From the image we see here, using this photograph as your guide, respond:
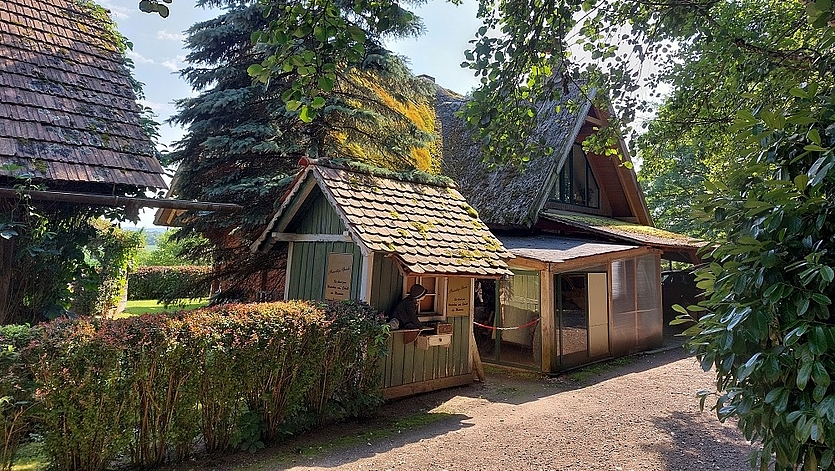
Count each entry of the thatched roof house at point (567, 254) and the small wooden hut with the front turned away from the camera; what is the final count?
0

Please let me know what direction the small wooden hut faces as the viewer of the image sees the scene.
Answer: facing the viewer and to the right of the viewer

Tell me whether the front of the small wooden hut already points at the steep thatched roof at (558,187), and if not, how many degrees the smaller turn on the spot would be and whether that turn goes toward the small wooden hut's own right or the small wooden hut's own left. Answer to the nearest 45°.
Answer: approximately 90° to the small wooden hut's own left

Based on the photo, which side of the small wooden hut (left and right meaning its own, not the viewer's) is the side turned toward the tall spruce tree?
back

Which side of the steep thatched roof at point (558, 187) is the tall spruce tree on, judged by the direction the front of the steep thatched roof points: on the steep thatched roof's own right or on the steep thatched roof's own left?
on the steep thatched roof's own right

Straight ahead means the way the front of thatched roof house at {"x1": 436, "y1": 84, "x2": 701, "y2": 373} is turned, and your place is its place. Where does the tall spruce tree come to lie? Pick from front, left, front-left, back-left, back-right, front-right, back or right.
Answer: right

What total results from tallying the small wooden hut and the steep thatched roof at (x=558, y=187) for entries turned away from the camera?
0

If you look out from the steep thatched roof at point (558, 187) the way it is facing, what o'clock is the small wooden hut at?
The small wooden hut is roughly at 2 o'clock from the steep thatched roof.
